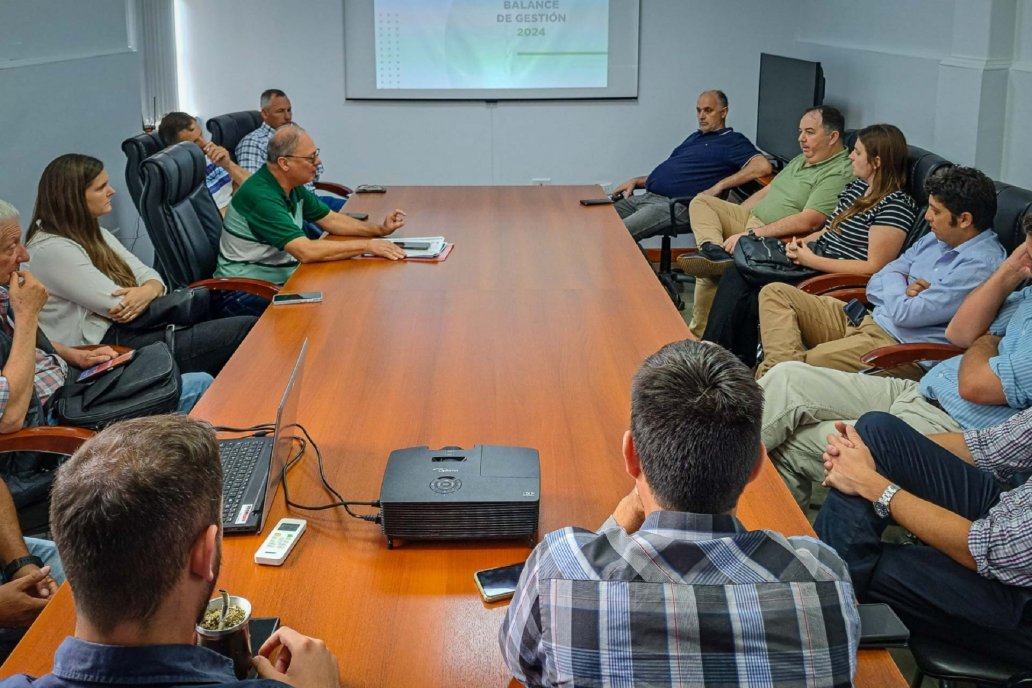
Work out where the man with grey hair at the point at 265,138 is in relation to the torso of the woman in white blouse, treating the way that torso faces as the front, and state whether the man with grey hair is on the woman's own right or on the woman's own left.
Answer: on the woman's own left

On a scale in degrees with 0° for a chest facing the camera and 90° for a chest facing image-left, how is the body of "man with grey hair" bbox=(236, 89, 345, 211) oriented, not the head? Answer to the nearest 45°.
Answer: approximately 315°

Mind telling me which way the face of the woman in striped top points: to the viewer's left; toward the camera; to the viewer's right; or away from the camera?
to the viewer's left

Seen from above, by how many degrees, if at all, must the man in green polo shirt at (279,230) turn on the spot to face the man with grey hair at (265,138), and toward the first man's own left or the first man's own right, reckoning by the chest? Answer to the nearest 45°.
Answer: approximately 90° to the first man's own left

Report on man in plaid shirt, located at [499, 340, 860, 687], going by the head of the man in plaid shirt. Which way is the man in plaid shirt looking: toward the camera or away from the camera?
away from the camera

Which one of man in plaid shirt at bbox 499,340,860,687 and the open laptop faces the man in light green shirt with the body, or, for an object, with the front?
the man in plaid shirt

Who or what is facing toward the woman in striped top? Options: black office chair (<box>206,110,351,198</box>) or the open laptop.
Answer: the black office chair

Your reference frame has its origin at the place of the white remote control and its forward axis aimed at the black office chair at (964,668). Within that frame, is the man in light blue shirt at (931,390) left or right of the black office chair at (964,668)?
left

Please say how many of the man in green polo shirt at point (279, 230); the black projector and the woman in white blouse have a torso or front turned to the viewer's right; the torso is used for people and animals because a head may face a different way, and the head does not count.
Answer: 2

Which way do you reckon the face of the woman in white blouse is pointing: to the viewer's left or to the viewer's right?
to the viewer's right

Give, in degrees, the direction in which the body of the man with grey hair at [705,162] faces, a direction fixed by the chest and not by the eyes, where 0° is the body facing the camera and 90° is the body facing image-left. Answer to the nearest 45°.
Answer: approximately 45°

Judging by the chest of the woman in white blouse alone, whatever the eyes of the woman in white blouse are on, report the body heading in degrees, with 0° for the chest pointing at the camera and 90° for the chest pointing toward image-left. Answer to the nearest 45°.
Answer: approximately 270°

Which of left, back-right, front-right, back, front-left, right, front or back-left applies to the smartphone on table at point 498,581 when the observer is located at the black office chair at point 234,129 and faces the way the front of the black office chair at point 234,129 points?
front-right

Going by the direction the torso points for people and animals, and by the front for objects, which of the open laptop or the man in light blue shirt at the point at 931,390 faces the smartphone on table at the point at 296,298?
the man in light blue shirt
